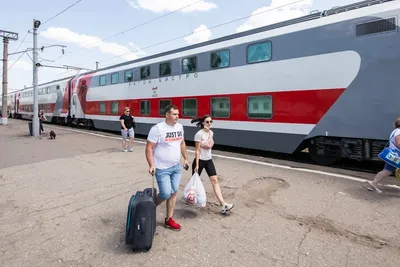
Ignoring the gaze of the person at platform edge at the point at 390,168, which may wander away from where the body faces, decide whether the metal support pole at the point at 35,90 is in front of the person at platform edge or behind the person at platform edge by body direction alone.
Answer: behind

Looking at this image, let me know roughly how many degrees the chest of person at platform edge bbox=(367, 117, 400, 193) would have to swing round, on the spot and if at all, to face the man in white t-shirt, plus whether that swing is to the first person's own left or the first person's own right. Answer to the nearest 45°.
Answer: approximately 135° to the first person's own right

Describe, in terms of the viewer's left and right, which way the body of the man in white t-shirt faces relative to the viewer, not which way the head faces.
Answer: facing the viewer and to the right of the viewer

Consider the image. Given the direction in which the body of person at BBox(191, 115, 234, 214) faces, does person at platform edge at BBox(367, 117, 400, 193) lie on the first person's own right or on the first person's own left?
on the first person's own left

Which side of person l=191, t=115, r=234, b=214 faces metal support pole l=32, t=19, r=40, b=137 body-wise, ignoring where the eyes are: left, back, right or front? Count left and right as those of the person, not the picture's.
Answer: back

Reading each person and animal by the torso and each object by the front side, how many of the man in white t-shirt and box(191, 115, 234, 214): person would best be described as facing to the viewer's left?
0

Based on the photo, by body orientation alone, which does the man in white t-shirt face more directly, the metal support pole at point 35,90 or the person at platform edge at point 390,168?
the person at platform edge

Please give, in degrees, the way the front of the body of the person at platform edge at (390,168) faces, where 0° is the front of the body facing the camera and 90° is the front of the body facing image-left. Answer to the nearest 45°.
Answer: approximately 270°

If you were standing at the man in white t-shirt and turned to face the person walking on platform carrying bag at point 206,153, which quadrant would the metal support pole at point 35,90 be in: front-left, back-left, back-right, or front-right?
front-left

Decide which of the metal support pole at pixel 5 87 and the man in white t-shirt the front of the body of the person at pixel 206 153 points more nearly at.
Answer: the man in white t-shirt
